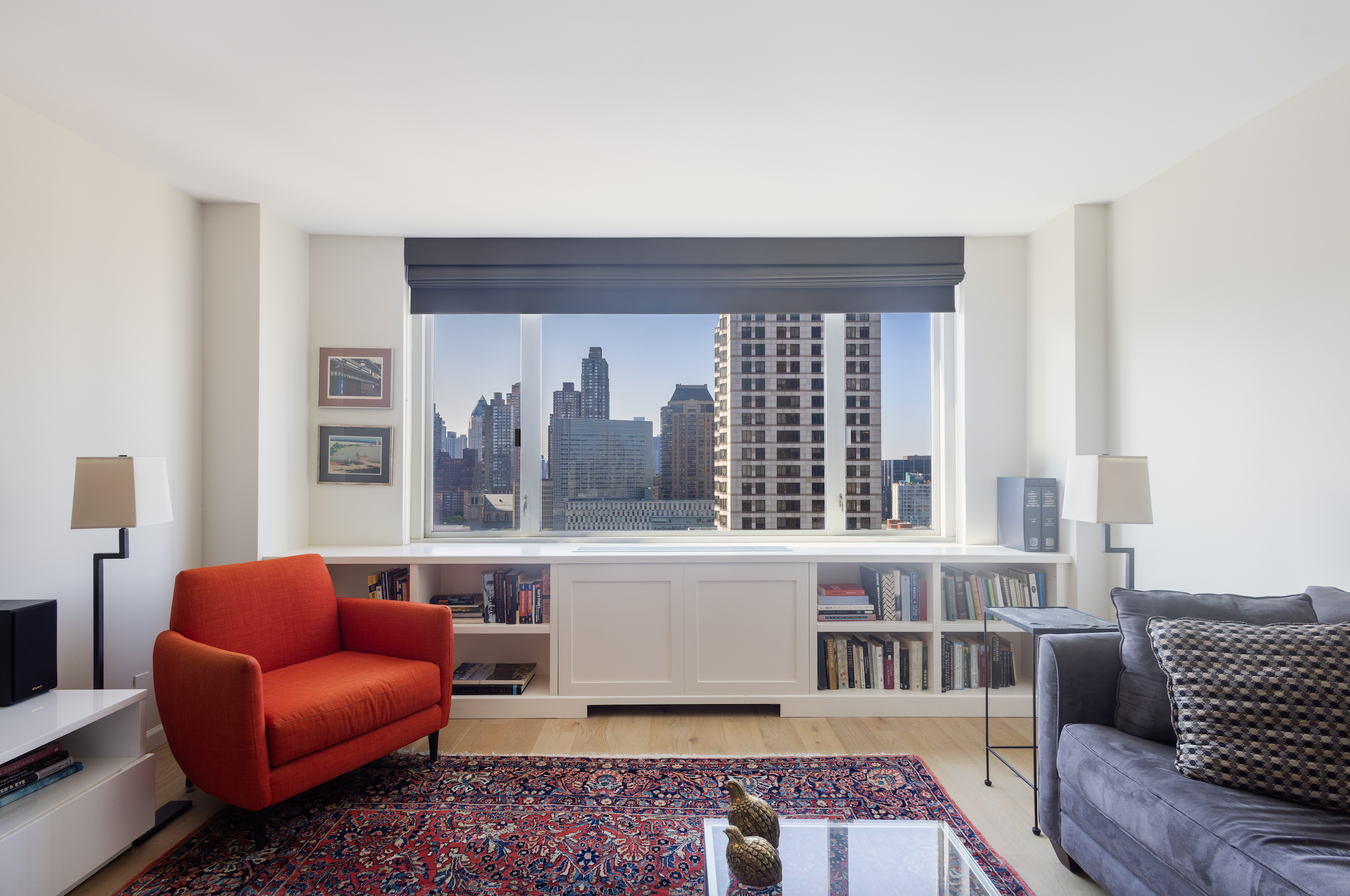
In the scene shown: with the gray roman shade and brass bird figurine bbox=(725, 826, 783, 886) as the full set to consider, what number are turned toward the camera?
1

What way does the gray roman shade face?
toward the camera

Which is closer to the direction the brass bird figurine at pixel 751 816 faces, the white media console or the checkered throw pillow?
the white media console

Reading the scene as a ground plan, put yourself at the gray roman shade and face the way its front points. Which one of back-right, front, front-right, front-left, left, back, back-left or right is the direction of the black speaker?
front-right

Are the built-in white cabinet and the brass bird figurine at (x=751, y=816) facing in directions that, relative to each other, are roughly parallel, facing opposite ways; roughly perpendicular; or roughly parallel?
roughly perpendicular

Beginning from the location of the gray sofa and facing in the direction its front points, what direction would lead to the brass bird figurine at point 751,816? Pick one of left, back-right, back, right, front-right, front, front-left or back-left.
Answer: front

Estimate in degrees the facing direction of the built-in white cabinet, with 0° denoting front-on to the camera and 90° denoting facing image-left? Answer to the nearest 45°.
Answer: approximately 0°

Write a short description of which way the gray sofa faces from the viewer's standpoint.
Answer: facing the viewer and to the left of the viewer

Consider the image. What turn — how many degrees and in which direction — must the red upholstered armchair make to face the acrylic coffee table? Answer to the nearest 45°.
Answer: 0° — it already faces it

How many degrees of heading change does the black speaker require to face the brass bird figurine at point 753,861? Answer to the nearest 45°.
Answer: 0° — it already faces it

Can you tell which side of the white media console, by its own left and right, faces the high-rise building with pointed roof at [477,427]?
left
